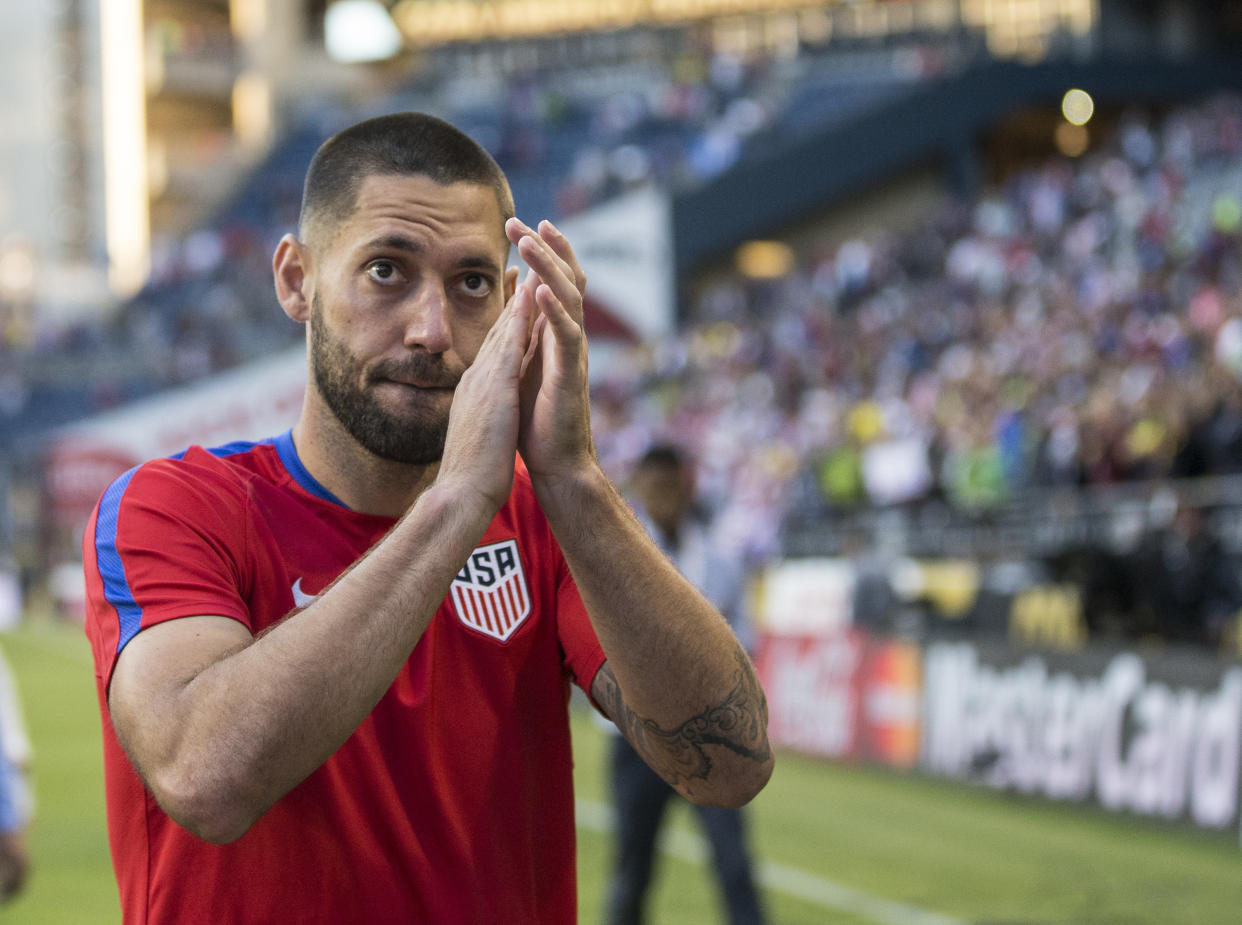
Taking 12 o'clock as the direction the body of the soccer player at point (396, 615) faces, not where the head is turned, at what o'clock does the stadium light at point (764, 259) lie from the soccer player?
The stadium light is roughly at 8 o'clock from the soccer player.

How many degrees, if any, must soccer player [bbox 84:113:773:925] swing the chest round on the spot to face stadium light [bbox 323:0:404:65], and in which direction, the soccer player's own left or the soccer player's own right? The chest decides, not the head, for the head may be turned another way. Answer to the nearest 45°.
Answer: approximately 135° to the soccer player's own left
